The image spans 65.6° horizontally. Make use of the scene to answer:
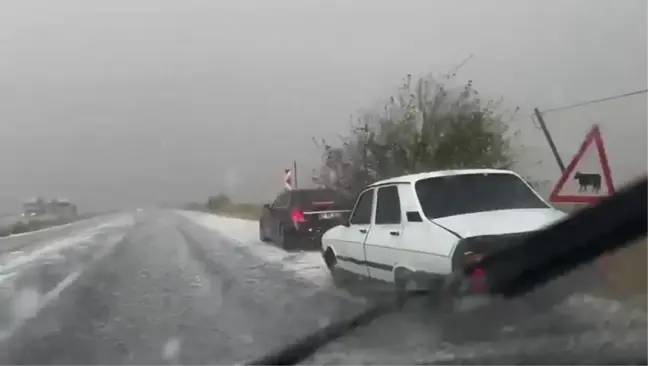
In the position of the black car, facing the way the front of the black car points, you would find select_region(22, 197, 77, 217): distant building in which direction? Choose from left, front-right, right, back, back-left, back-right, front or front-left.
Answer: front-left

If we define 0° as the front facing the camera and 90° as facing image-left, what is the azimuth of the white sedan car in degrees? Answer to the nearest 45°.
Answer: approximately 135°

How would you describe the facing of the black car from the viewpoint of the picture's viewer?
facing away from the viewer and to the left of the viewer

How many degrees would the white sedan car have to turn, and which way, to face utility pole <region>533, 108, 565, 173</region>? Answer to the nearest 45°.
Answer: approximately 135° to its right

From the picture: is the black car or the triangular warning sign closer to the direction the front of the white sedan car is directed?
the black car

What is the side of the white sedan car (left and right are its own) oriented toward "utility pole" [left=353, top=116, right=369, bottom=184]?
front

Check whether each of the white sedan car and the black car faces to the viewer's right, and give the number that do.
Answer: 0

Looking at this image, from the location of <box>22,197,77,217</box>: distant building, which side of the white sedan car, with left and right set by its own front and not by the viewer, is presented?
front

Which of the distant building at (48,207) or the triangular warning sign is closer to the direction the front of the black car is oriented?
the distant building
